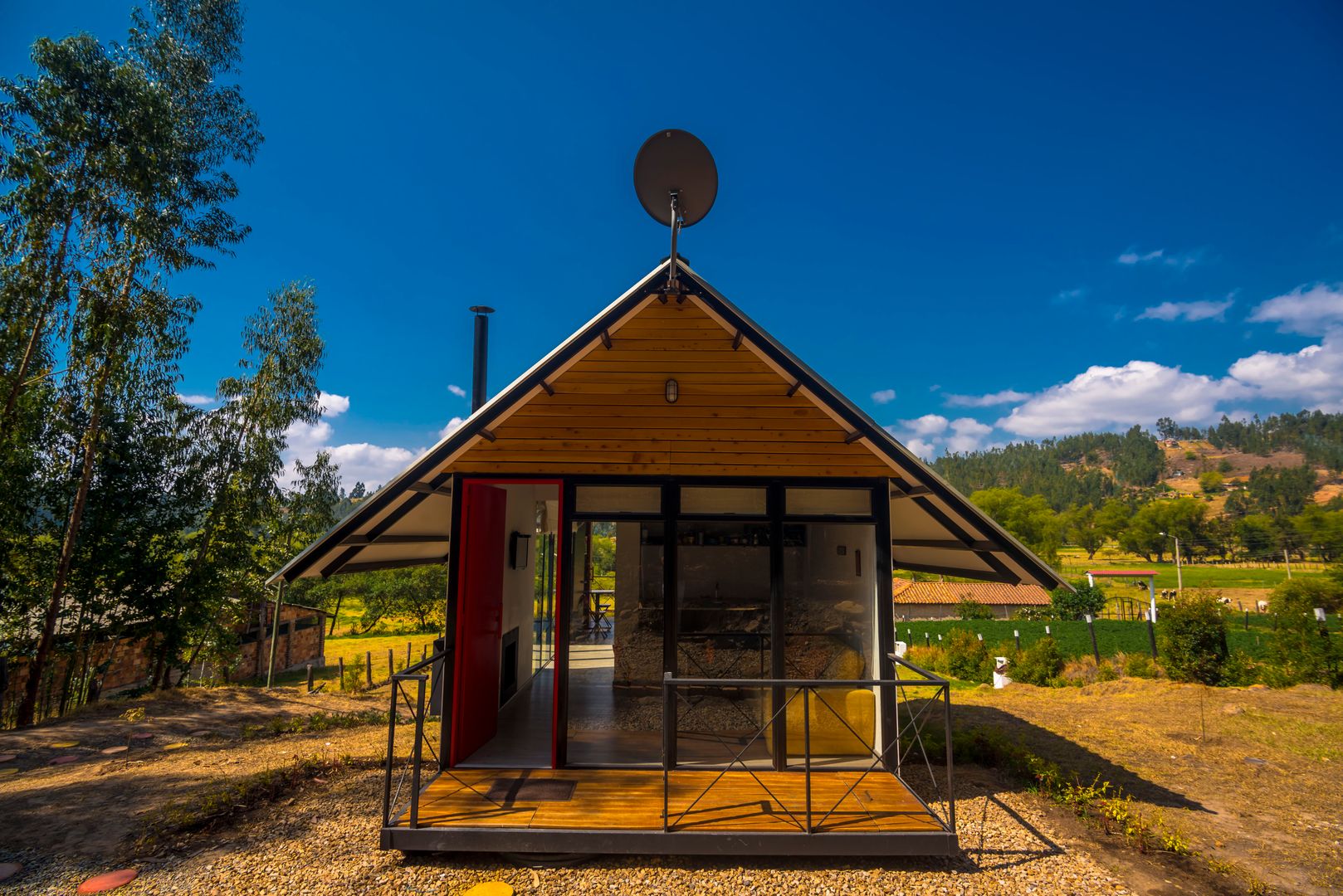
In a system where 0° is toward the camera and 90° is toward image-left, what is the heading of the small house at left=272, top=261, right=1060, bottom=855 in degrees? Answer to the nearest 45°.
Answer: approximately 0°

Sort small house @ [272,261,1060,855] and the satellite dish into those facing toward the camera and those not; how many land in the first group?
1

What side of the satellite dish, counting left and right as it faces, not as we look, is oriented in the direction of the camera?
back

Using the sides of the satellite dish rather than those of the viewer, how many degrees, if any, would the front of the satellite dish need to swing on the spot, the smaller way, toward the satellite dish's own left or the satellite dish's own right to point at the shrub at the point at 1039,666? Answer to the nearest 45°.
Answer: approximately 45° to the satellite dish's own right

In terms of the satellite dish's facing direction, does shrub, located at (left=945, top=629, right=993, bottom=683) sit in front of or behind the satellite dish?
in front

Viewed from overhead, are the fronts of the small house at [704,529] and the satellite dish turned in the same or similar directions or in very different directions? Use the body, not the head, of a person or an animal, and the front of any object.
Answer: very different directions

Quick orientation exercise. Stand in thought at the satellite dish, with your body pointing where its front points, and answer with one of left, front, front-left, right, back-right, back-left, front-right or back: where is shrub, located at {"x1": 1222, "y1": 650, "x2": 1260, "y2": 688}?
front-right
